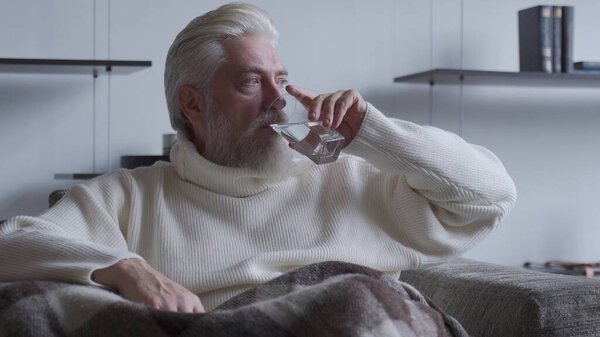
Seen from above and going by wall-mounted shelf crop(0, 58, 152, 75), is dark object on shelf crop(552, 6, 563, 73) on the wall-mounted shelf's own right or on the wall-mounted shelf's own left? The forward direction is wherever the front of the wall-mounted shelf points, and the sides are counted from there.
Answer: on the wall-mounted shelf's own left

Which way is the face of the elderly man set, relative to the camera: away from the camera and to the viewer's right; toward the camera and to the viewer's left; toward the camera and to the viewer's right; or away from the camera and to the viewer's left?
toward the camera and to the viewer's right

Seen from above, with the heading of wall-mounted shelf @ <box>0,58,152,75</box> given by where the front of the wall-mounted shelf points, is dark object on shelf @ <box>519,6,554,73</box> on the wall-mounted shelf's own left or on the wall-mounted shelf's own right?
on the wall-mounted shelf's own left

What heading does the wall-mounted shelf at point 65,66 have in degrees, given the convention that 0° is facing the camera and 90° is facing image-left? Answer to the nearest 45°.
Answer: approximately 0°

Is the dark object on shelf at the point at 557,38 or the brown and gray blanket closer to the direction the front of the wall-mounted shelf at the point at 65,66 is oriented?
the brown and gray blanket
